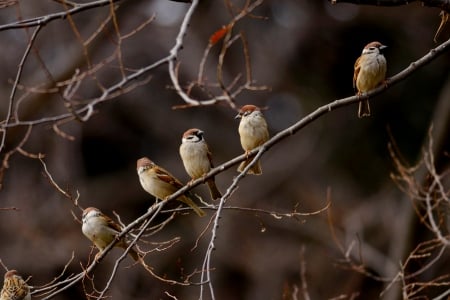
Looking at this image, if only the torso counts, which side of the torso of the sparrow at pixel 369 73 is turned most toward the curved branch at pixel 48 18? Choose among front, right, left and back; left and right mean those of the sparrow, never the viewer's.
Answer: right

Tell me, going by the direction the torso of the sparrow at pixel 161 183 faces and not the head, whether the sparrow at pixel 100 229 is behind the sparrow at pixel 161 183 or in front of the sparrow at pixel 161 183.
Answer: in front

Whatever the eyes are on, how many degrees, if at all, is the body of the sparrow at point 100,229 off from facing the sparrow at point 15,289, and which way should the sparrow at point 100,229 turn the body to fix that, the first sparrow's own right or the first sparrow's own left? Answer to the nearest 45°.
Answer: approximately 45° to the first sparrow's own right

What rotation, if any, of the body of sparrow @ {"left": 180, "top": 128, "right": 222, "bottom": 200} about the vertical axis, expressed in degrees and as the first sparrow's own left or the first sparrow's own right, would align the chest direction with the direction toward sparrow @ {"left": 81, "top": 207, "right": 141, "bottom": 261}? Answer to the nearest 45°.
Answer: approximately 90° to the first sparrow's own right

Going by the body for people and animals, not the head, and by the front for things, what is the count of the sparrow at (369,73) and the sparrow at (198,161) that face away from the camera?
0

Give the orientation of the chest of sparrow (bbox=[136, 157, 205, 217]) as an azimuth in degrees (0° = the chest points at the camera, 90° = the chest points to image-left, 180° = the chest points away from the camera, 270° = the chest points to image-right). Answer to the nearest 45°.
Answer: approximately 45°

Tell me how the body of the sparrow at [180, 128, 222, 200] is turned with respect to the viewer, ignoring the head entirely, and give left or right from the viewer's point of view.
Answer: facing the viewer

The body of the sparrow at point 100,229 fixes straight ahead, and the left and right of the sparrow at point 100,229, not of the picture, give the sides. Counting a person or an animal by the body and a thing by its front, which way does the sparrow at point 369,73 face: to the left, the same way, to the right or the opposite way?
to the left

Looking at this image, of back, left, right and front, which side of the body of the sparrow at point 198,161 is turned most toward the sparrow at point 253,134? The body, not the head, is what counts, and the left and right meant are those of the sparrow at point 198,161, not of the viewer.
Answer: left
